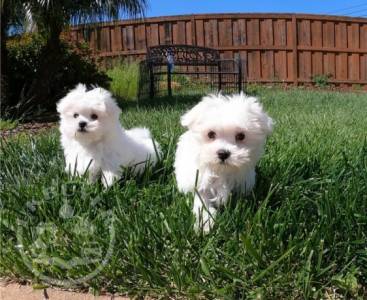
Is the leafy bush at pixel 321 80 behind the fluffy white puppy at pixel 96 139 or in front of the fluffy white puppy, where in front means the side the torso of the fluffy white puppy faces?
behind

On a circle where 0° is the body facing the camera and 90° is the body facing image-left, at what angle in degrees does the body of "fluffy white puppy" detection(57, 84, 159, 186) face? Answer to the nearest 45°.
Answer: approximately 45°

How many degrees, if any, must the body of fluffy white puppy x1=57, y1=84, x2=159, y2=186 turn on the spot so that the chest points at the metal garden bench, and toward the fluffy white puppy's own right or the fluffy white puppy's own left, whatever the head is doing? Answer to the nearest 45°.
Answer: approximately 135° to the fluffy white puppy's own right

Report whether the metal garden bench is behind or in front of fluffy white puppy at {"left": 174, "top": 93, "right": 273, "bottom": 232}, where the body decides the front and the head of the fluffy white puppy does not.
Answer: behind

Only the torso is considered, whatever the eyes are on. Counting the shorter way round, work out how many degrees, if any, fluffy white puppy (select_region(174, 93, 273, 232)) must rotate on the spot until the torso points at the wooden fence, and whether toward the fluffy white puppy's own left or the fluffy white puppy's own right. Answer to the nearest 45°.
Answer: approximately 180°

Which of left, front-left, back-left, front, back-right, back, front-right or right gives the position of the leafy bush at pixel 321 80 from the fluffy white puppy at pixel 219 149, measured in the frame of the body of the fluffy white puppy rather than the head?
back

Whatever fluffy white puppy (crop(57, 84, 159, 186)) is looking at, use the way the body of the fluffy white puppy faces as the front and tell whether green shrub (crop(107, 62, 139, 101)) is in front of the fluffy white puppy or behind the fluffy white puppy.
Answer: behind

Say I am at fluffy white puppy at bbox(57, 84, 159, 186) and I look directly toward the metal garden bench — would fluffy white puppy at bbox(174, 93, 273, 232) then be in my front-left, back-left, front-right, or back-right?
back-right

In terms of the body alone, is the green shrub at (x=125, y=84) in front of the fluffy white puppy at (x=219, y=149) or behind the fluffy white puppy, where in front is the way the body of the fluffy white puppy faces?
behind
